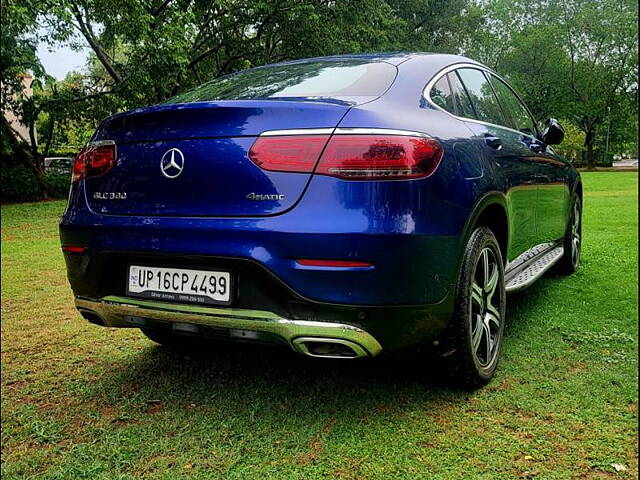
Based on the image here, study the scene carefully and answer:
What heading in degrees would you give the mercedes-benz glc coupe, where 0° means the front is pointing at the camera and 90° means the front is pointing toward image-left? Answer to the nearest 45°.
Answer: approximately 225°

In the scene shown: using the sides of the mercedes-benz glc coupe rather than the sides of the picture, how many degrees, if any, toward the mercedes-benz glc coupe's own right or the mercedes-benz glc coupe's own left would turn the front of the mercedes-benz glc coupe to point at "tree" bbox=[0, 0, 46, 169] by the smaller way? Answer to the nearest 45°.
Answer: approximately 90° to the mercedes-benz glc coupe's own left

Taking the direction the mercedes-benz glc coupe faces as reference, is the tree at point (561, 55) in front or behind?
in front

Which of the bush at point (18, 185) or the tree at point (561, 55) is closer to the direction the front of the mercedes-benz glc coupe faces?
the tree

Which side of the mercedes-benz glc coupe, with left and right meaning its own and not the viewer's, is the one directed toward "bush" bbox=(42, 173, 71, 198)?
left

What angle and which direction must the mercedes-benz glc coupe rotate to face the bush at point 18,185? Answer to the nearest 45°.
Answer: approximately 90° to its left

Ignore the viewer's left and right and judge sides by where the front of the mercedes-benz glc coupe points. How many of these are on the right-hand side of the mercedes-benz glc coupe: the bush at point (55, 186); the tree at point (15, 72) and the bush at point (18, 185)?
0
